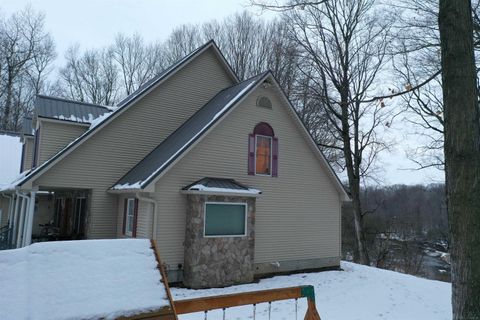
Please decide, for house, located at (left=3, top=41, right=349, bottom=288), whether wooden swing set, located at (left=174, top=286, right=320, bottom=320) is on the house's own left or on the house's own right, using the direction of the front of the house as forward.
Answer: on the house's own left
